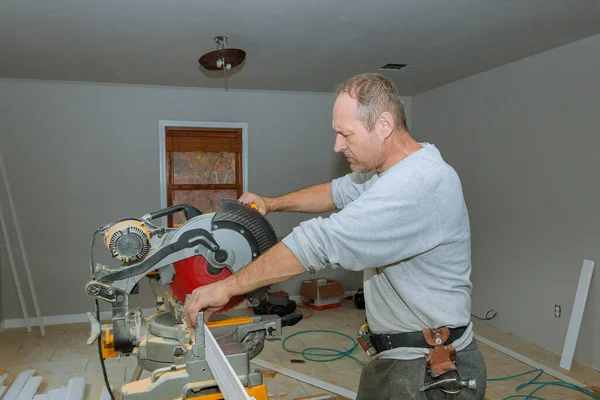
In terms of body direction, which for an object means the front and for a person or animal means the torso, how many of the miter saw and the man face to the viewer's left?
1

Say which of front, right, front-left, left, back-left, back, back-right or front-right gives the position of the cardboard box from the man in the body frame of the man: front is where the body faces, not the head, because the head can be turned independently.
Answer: right

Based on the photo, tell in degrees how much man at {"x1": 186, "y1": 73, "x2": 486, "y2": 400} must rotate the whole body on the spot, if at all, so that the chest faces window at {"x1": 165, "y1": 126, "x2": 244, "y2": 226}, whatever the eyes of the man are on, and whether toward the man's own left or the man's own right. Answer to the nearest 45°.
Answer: approximately 45° to the man's own right

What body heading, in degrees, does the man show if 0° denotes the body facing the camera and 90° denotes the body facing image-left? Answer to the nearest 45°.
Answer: approximately 90°

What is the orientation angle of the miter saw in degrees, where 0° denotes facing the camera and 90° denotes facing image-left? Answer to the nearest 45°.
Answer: approximately 270°

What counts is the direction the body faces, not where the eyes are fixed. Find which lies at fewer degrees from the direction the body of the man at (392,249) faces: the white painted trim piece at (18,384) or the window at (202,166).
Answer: the white painted trim piece

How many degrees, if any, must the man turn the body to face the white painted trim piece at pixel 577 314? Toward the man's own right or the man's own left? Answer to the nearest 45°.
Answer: approximately 135° to the man's own right

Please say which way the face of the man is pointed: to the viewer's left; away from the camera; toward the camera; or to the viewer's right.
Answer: to the viewer's left

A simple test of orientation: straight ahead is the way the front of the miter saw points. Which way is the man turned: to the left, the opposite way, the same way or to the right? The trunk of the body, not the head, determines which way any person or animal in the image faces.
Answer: the opposite way

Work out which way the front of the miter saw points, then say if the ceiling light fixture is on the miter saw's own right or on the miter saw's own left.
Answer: on the miter saw's own left

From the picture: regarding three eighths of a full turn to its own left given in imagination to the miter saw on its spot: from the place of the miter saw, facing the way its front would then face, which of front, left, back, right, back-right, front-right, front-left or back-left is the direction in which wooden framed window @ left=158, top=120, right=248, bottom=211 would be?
front-right

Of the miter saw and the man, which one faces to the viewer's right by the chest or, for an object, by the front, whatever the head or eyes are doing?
the miter saw
